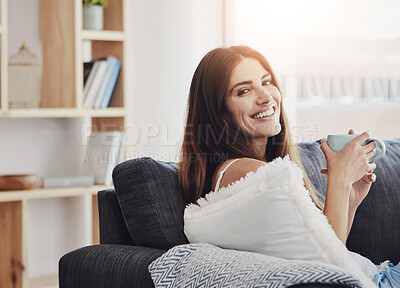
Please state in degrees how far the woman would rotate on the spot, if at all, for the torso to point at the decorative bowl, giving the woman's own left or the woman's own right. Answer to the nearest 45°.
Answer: approximately 135° to the woman's own left

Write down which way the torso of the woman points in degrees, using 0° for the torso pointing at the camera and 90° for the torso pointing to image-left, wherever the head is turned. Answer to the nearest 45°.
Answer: approximately 270°

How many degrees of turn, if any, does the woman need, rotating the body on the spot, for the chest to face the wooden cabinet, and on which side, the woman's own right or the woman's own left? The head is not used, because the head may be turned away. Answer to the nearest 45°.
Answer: approximately 135° to the woman's own left

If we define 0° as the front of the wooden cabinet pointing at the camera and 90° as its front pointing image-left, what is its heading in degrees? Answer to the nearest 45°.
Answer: approximately 315°

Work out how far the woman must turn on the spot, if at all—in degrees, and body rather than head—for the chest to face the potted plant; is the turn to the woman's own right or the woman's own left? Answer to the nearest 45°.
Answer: approximately 135° to the woman's own left

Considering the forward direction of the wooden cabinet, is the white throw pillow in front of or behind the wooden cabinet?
in front
